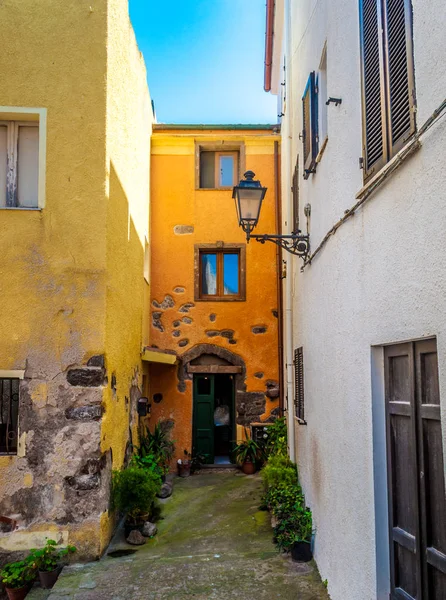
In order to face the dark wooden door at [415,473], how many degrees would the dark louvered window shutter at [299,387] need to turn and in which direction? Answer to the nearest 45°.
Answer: approximately 90° to its left

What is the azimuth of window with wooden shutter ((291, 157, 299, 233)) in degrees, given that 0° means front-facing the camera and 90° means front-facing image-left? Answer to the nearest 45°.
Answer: approximately 90°
